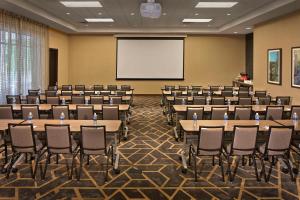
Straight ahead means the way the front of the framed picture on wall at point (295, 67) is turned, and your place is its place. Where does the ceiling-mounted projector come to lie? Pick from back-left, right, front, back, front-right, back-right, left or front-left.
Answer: front

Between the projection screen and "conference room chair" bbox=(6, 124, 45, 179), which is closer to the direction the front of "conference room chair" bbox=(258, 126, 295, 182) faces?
the projection screen

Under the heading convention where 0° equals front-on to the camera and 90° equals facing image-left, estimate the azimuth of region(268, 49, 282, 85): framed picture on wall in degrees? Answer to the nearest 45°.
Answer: approximately 45°

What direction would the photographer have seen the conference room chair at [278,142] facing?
facing away from the viewer and to the left of the viewer

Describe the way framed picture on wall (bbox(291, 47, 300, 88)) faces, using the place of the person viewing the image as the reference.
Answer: facing the viewer and to the left of the viewer

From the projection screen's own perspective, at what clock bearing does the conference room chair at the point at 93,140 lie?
The conference room chair is roughly at 12 o'clock from the projection screen.

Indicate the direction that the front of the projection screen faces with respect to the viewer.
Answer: facing the viewer

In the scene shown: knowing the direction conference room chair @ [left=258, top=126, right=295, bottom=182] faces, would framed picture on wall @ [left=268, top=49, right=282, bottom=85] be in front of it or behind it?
in front

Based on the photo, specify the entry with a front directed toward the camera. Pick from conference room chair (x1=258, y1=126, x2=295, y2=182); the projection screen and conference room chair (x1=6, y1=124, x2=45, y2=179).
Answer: the projection screen
